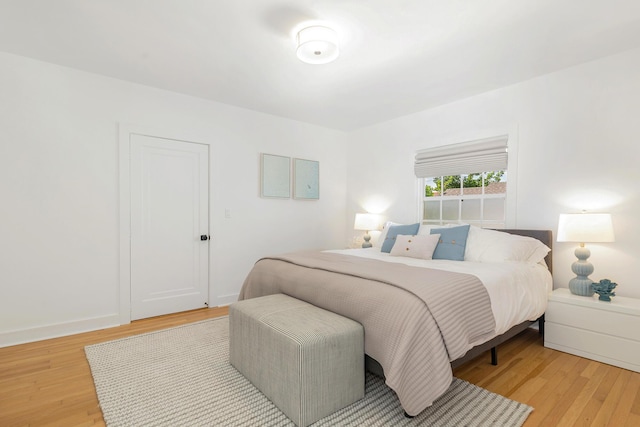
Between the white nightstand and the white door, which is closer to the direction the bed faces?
the white door

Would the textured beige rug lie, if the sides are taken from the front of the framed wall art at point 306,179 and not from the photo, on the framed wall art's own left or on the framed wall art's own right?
on the framed wall art's own right

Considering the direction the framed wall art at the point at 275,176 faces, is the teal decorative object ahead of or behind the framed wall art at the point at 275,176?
ahead

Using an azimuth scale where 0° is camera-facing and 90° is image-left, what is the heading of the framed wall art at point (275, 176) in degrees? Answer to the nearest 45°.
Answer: approximately 315°

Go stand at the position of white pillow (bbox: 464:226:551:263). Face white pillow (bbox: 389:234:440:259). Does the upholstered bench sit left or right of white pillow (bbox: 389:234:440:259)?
left

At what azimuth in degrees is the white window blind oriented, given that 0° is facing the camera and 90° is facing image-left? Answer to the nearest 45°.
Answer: approximately 45°

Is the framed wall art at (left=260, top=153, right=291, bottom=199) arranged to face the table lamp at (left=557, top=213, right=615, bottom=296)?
yes

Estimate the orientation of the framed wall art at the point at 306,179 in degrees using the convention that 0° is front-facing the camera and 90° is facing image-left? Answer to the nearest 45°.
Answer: approximately 315°

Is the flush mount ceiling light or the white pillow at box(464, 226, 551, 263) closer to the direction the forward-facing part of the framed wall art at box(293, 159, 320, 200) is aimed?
the white pillow

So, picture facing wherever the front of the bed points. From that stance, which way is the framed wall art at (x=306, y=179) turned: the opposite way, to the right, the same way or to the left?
to the left

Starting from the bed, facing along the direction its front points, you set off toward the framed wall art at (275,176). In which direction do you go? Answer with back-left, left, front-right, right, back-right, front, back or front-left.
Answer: right
